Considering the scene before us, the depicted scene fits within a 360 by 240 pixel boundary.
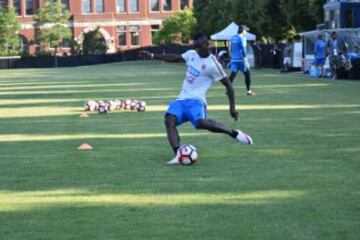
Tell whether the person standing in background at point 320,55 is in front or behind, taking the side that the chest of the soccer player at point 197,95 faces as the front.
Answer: behind

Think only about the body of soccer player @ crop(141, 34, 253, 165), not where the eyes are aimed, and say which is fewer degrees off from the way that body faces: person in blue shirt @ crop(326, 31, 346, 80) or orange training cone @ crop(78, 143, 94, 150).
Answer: the orange training cone

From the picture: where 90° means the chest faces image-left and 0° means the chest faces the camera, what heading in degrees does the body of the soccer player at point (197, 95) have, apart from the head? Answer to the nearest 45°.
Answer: approximately 45°

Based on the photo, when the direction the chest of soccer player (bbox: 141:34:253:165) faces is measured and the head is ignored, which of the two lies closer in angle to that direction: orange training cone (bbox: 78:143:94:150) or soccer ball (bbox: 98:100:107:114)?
the orange training cone

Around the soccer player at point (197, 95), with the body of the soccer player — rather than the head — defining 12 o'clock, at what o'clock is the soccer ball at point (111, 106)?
The soccer ball is roughly at 4 o'clock from the soccer player.

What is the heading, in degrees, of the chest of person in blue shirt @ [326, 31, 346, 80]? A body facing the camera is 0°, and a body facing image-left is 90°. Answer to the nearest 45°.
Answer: approximately 0°

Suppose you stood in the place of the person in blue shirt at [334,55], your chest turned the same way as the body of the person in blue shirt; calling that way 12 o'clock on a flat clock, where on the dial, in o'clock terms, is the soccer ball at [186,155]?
The soccer ball is roughly at 12 o'clock from the person in blue shirt.

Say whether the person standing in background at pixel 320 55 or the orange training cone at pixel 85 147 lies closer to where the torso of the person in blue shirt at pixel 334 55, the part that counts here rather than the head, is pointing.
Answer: the orange training cone

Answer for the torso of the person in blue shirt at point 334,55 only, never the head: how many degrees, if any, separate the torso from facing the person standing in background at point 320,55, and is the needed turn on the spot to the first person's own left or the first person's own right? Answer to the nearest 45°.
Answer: approximately 135° to the first person's own right

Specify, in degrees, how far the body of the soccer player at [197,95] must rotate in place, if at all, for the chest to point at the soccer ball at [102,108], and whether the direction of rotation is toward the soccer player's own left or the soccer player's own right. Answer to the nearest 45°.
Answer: approximately 135° to the soccer player's own right
